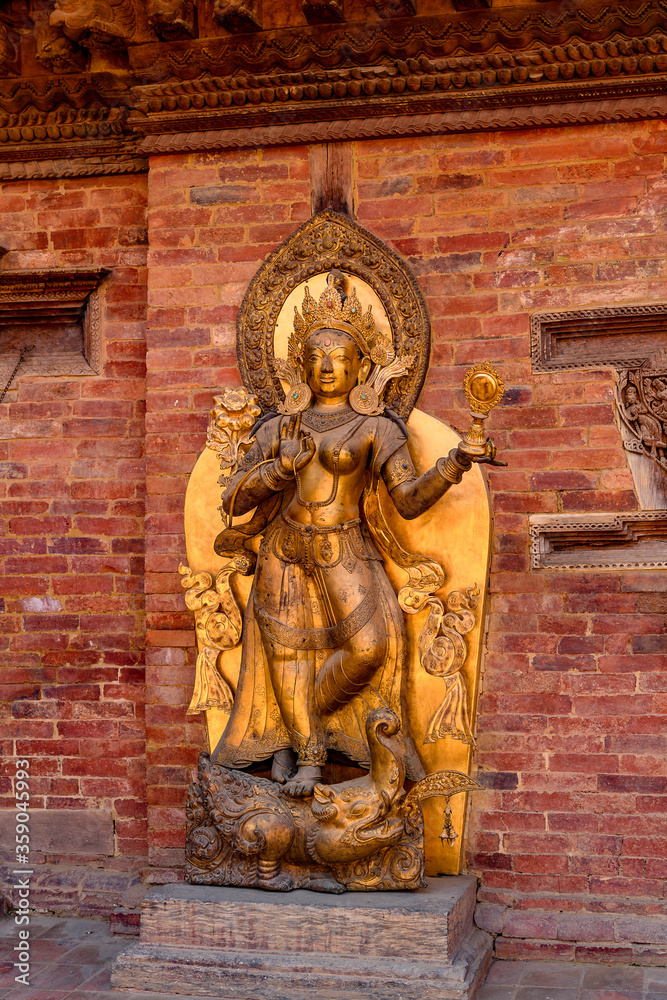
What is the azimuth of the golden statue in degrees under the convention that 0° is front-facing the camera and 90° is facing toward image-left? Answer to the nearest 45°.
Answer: approximately 0°
